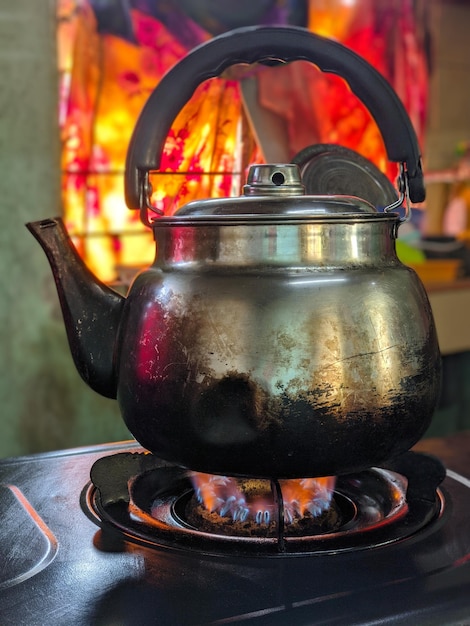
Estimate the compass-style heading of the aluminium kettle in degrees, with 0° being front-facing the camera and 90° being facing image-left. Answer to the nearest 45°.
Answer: approximately 90°
